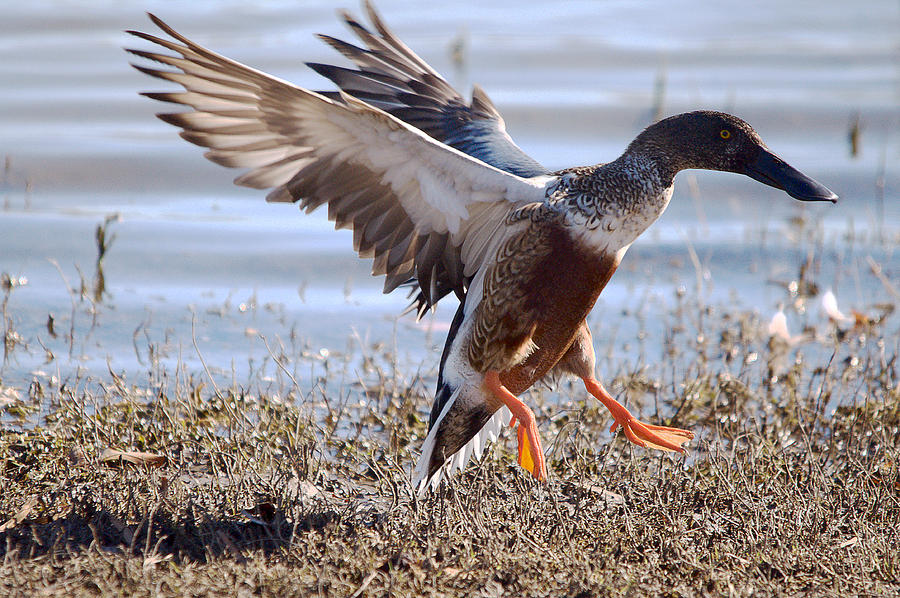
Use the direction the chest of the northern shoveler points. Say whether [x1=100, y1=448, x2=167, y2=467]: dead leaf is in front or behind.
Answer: behind

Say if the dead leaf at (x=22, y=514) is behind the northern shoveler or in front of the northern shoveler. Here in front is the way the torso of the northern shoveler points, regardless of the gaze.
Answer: behind

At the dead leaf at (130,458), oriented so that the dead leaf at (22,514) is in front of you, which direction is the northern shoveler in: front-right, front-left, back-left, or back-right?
back-left

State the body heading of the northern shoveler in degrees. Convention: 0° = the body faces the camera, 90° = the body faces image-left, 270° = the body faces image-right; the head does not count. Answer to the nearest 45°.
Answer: approximately 270°
